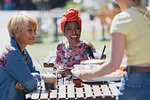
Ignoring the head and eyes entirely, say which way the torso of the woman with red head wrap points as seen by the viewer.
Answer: toward the camera

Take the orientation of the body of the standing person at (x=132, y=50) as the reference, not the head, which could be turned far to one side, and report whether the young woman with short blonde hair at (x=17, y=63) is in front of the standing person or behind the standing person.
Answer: in front

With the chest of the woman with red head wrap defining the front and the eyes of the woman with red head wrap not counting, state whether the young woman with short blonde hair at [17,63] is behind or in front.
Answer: in front

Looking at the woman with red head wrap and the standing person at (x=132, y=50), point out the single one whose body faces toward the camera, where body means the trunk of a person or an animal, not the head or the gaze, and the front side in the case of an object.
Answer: the woman with red head wrap

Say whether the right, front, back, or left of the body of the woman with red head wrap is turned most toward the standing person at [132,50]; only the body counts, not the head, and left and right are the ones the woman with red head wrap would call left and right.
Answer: front

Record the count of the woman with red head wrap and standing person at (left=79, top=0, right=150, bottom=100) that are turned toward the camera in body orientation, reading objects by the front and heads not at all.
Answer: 1

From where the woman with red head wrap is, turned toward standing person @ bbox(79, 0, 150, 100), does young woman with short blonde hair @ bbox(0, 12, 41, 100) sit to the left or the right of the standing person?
right

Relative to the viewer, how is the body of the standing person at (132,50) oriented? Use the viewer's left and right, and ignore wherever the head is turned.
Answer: facing away from the viewer and to the left of the viewer
